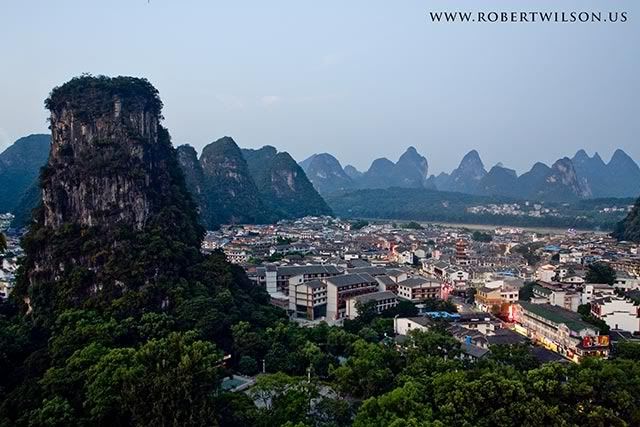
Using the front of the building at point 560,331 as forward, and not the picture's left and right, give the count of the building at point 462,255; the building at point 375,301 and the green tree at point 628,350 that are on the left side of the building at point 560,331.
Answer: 1

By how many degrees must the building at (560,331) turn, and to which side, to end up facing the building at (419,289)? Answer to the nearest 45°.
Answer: approximately 90° to its right

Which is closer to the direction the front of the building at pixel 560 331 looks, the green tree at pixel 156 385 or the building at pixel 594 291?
the green tree

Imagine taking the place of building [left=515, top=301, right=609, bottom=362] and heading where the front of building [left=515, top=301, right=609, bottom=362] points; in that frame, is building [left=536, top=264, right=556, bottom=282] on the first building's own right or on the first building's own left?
on the first building's own right

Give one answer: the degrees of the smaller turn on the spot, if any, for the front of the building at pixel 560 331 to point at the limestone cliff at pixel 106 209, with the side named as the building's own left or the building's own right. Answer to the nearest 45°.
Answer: approximately 45° to the building's own right

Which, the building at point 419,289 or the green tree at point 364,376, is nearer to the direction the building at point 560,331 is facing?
the green tree

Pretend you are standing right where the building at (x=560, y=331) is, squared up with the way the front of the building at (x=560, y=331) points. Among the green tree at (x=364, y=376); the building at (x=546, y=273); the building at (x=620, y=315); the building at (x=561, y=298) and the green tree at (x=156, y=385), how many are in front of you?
2

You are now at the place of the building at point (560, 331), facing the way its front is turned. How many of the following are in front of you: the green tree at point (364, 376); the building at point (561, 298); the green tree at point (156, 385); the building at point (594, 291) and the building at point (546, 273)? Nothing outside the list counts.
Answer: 2

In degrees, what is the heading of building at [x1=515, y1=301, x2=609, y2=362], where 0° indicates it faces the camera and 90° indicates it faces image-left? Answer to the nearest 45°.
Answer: approximately 45°

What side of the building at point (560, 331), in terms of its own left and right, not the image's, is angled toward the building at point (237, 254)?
right

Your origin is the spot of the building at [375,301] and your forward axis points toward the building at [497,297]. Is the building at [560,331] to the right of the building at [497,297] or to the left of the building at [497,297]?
right

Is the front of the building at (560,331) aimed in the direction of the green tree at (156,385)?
yes

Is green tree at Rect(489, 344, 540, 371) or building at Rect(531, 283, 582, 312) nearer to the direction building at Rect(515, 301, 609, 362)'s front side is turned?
the green tree

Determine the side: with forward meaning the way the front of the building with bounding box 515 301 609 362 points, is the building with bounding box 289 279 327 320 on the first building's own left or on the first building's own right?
on the first building's own right

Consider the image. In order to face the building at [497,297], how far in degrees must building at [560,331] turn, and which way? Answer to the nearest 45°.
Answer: approximately 90° to its right

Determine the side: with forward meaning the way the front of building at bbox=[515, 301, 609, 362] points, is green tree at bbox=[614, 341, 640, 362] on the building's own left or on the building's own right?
on the building's own left

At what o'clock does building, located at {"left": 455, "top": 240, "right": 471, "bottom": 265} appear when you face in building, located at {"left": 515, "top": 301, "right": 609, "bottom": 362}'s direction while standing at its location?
building, located at {"left": 455, "top": 240, "right": 471, "bottom": 265} is roughly at 4 o'clock from building, located at {"left": 515, "top": 301, "right": 609, "bottom": 362}.
